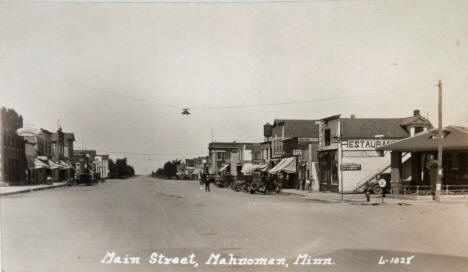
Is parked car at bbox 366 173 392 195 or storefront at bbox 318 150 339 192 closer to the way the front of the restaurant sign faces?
the parked car

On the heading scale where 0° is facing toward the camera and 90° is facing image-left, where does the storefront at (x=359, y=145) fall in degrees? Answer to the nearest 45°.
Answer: approximately 45°

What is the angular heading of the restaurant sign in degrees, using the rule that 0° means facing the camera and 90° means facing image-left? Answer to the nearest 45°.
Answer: approximately 0°
